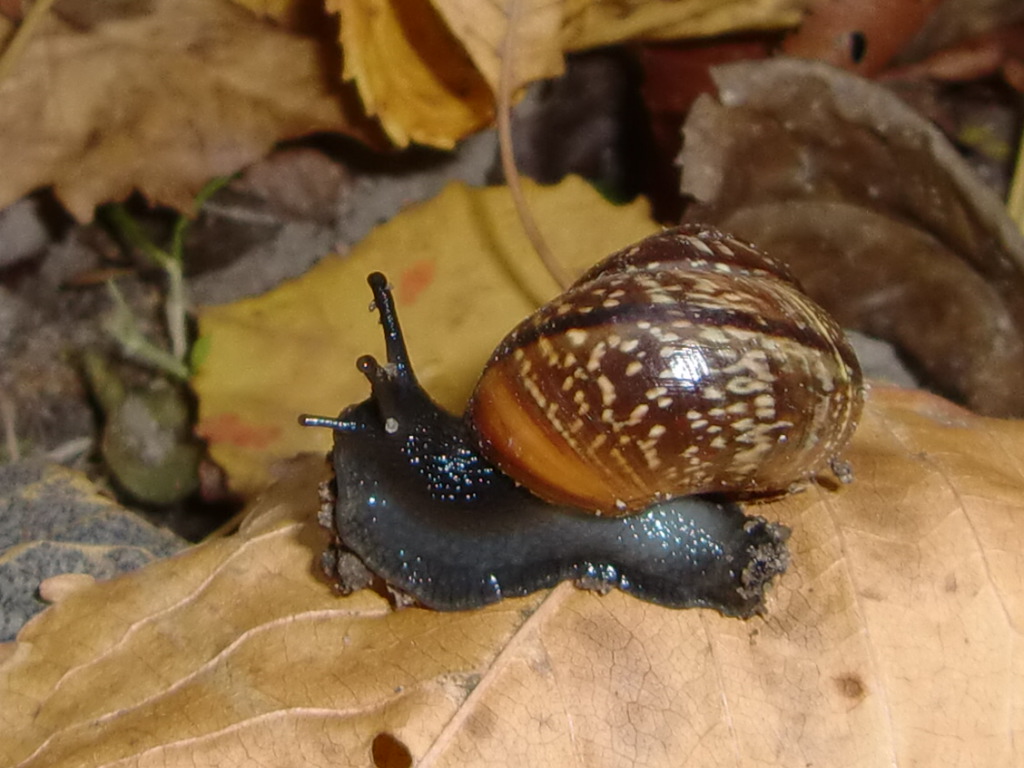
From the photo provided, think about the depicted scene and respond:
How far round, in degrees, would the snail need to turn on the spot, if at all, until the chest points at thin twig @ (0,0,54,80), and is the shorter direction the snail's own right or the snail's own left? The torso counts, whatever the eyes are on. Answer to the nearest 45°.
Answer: approximately 45° to the snail's own right

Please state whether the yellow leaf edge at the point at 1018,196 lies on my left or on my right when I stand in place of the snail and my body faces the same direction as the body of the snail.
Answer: on my right

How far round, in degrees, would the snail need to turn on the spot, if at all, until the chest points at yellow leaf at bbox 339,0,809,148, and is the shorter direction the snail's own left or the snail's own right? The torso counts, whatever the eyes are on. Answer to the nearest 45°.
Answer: approximately 90° to the snail's own right

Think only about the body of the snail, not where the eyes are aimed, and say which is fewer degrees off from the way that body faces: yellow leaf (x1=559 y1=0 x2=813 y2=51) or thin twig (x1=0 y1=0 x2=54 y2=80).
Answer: the thin twig

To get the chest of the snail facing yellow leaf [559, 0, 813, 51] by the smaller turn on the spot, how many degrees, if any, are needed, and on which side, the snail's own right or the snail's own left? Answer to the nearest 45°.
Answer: approximately 90° to the snail's own right

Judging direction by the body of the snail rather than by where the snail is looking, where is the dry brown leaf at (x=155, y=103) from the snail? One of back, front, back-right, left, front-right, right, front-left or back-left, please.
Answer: front-right

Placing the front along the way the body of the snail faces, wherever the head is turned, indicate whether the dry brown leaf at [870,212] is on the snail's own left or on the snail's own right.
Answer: on the snail's own right

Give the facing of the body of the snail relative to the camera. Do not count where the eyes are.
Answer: to the viewer's left

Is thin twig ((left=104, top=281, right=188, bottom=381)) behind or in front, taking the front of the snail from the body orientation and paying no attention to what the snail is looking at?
in front
